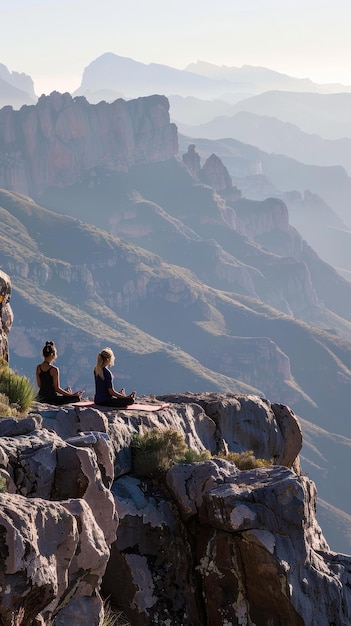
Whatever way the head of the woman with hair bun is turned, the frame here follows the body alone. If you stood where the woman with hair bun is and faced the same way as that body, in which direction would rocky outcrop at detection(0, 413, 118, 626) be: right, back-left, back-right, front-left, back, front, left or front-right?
back-right

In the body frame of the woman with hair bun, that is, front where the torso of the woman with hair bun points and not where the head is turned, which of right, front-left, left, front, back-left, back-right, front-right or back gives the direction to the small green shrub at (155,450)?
right

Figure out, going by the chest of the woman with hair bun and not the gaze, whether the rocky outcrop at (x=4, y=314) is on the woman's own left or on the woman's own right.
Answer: on the woman's own left

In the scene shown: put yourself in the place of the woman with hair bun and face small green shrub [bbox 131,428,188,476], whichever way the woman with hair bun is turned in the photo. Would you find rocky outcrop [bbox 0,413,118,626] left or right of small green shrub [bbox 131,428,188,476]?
right

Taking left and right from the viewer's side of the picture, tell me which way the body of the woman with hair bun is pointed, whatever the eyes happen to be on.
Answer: facing away from the viewer and to the right of the viewer

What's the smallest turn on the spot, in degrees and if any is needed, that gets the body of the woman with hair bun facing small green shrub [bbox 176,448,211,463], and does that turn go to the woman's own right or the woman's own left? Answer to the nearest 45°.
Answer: approximately 90° to the woman's own right

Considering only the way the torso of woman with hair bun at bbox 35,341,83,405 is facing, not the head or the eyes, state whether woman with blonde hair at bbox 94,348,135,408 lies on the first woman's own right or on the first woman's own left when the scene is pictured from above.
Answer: on the first woman's own right

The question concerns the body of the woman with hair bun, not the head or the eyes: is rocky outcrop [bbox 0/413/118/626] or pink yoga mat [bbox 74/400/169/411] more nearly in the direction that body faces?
the pink yoga mat

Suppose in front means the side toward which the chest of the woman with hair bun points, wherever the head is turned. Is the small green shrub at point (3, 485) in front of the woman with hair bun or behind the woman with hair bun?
behind

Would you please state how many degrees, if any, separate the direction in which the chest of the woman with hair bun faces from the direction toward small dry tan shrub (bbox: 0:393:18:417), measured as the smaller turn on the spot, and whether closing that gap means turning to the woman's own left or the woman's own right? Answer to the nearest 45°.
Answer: approximately 135° to the woman's own right

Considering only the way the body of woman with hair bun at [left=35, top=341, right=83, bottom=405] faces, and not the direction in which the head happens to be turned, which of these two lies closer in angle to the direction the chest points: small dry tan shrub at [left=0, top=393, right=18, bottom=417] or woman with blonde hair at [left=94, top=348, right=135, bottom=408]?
the woman with blonde hair
